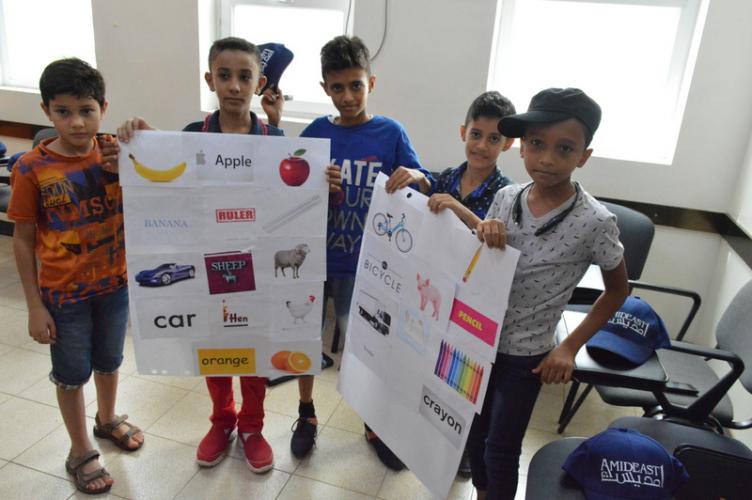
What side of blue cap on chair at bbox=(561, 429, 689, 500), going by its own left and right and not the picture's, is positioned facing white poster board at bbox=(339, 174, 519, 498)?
right

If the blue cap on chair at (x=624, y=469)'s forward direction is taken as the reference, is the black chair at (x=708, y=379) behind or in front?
behind

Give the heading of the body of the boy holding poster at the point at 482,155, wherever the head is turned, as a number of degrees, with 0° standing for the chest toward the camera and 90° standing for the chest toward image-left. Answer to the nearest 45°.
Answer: approximately 0°

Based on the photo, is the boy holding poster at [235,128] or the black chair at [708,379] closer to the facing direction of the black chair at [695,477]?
the boy holding poster

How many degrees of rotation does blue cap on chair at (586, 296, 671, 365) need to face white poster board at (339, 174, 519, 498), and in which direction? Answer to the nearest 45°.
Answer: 0° — it already faces it

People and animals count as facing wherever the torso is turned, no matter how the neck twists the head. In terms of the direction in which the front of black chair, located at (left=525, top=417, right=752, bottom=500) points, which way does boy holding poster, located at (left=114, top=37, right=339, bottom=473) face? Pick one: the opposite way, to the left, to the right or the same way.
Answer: to the left

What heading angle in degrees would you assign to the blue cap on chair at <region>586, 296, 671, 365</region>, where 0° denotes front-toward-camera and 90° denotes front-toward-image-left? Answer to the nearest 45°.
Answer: approximately 45°

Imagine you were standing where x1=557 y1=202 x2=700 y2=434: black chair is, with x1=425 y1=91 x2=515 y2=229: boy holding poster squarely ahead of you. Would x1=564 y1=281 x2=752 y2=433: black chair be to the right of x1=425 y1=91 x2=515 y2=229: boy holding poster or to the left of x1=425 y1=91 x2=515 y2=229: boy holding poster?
left

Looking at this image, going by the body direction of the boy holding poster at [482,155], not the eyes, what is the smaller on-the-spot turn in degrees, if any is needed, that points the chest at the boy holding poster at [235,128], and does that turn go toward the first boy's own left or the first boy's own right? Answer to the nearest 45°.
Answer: approximately 90° to the first boy's own right
